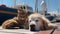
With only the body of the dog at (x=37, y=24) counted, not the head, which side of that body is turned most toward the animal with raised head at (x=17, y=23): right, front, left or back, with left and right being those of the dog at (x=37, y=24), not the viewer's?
right

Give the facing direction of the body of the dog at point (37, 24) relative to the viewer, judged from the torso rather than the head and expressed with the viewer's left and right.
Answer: facing the viewer and to the left of the viewer

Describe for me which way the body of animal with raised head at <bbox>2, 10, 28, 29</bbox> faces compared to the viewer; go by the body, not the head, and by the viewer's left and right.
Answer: facing the viewer and to the right of the viewer

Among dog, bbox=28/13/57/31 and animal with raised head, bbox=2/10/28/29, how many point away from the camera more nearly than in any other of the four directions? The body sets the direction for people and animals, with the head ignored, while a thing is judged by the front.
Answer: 0

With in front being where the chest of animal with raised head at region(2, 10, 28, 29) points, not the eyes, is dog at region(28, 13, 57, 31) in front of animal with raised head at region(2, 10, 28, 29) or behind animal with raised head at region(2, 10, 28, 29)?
in front
